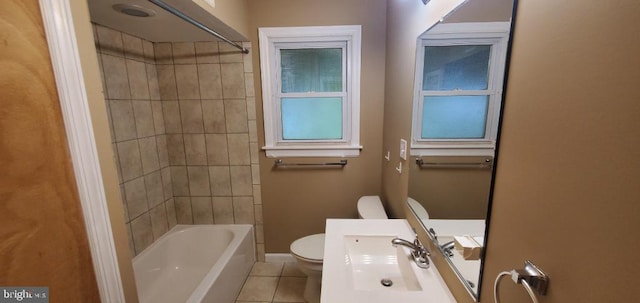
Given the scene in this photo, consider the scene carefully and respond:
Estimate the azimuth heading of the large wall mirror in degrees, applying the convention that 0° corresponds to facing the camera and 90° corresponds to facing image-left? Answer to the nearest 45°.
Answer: approximately 90°

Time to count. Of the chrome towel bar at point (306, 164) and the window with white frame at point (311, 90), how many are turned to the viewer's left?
0

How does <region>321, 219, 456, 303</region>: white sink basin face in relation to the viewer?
to the viewer's left
